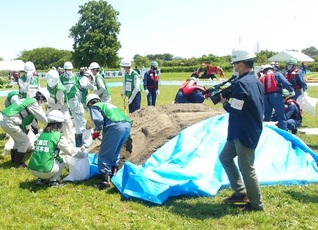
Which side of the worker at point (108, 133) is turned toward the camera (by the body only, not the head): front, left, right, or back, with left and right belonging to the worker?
left

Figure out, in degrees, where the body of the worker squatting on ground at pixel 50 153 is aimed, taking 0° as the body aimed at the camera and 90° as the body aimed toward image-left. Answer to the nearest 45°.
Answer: approximately 225°

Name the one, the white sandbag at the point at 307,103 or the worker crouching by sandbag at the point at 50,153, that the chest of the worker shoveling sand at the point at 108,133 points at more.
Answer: the worker crouching by sandbag

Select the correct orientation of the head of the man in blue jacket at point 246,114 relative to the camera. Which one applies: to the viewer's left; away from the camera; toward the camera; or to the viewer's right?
to the viewer's left

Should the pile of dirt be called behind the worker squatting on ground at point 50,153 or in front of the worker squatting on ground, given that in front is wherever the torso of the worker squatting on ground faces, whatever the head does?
in front

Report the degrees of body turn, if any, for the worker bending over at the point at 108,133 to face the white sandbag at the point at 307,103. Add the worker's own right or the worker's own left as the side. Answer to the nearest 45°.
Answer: approximately 135° to the worker's own right

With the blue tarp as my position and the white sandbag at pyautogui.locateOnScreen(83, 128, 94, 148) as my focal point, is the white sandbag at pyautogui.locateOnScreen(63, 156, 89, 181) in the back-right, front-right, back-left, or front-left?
front-left
